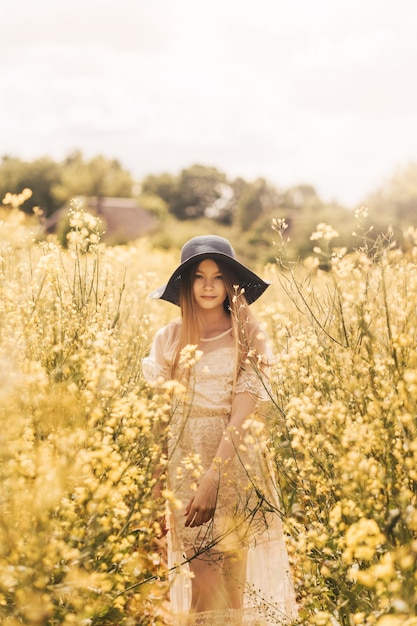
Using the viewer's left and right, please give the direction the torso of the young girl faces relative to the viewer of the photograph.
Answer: facing the viewer

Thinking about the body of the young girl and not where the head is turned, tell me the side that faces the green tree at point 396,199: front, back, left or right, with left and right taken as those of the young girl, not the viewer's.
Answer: back
